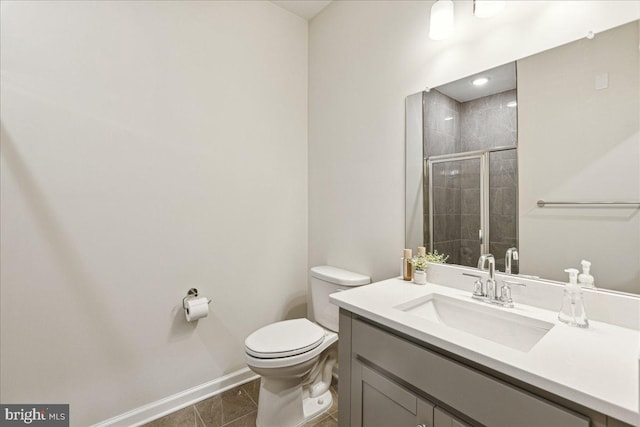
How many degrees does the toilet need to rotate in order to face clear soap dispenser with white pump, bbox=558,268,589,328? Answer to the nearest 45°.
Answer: approximately 90° to its left

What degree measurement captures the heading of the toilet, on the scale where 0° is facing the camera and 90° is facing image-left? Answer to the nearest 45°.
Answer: approximately 45°

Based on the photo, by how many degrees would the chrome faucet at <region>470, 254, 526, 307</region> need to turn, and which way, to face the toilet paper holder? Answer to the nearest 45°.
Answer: approximately 45° to its right

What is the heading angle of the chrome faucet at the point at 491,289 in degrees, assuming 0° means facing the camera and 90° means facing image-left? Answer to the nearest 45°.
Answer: approximately 45°

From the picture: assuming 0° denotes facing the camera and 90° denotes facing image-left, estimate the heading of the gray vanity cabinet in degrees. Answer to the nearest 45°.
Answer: approximately 45°

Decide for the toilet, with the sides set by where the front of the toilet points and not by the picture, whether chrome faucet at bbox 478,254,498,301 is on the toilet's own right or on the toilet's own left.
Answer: on the toilet's own left
